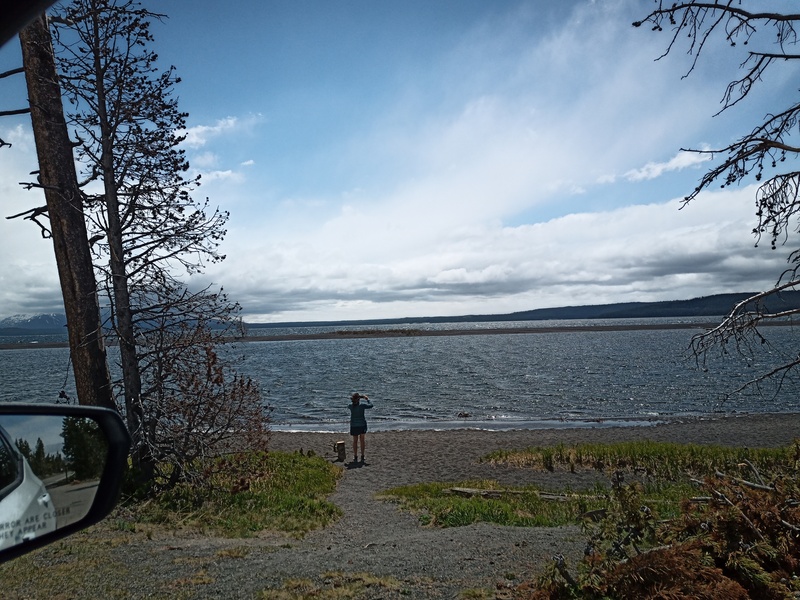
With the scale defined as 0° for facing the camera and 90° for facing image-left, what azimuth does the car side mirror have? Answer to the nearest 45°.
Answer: approximately 0°
